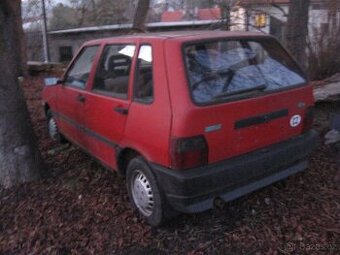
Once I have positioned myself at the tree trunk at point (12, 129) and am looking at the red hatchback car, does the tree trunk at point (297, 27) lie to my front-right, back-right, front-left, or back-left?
front-left

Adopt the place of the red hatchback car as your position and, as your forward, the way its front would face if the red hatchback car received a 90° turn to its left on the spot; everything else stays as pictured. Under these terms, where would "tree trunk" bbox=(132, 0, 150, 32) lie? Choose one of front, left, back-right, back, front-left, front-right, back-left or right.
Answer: back-right

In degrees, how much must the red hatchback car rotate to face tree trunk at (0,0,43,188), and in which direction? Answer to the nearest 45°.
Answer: approximately 90° to its left

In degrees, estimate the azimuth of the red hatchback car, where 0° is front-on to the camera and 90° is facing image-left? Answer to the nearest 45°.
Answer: approximately 135°

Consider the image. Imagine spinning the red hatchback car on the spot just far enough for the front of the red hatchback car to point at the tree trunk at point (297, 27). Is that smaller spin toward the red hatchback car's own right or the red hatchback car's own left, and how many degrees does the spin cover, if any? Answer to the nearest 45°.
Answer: approximately 90° to the red hatchback car's own right

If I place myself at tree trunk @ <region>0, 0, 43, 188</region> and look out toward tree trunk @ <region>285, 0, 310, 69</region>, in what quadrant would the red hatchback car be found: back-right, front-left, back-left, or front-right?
front-right

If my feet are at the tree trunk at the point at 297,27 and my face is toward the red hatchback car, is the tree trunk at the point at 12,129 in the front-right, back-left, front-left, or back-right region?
front-right
